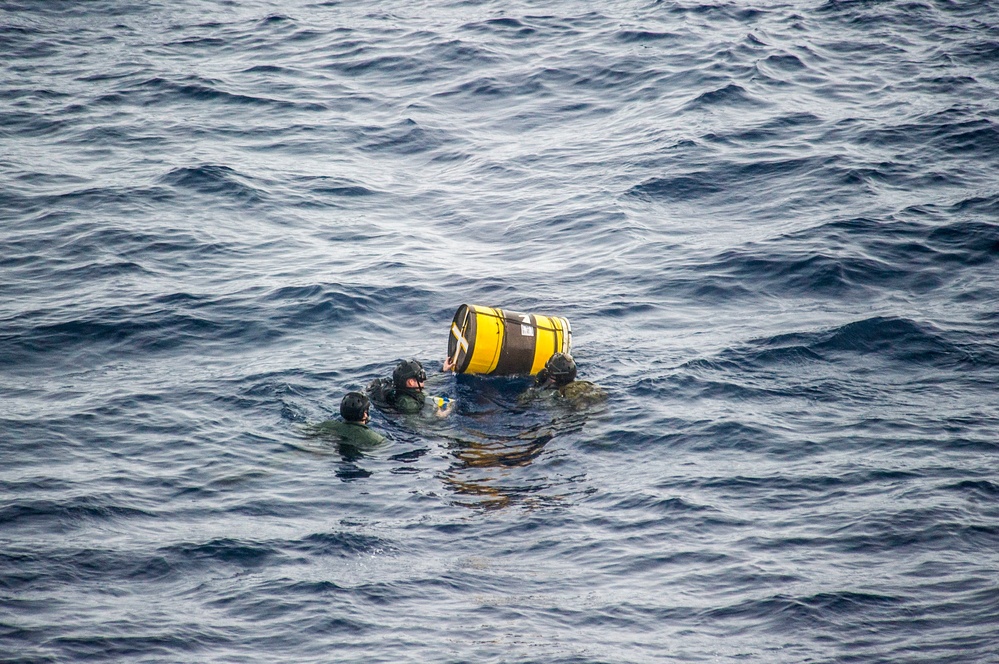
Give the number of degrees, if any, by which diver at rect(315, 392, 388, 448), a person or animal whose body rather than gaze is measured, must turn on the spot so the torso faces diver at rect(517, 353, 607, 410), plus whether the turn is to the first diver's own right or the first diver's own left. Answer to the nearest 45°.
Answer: approximately 45° to the first diver's own right

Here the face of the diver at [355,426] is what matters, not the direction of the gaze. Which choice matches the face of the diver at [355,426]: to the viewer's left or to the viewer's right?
to the viewer's right

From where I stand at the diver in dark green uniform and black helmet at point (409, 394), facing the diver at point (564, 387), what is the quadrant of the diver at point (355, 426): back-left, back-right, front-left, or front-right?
back-right

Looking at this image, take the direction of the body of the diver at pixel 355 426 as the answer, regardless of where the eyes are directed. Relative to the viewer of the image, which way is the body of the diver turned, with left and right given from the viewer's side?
facing away from the viewer and to the right of the viewer

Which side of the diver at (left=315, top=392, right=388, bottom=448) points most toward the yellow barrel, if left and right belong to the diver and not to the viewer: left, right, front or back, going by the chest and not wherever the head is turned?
front

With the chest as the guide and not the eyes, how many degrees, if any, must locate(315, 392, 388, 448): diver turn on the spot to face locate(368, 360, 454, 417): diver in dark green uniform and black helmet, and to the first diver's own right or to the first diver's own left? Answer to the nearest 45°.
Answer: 0° — they already face them
